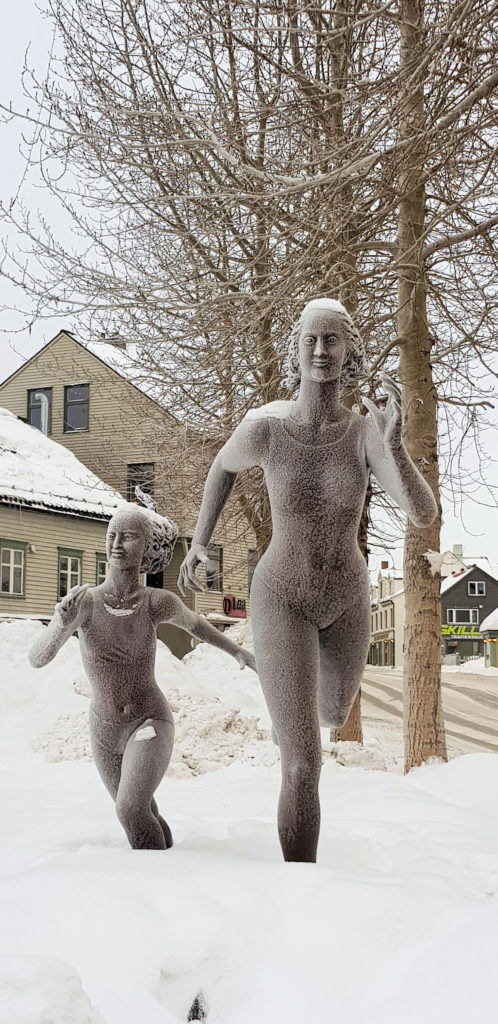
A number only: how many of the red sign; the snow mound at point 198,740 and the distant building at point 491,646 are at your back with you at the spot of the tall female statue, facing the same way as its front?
3

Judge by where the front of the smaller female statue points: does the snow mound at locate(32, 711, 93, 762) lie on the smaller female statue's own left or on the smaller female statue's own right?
on the smaller female statue's own right

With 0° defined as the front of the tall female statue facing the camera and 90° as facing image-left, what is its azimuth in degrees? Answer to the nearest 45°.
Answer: approximately 0°

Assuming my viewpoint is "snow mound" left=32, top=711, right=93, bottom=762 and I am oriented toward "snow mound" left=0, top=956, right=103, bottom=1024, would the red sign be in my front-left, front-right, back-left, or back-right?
back-left

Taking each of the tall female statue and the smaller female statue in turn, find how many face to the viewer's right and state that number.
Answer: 0

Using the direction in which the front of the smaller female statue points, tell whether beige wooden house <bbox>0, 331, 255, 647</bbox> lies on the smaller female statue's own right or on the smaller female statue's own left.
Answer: on the smaller female statue's own right

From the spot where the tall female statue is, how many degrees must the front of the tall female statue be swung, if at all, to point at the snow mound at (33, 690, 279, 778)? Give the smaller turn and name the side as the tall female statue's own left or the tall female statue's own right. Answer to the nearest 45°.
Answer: approximately 180°

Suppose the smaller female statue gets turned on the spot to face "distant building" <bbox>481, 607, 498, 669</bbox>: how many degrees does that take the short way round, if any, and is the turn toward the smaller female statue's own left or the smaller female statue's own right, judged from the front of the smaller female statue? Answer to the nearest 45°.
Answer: approximately 180°

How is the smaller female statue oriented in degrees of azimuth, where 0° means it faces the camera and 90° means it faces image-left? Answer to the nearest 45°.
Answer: approximately 45°

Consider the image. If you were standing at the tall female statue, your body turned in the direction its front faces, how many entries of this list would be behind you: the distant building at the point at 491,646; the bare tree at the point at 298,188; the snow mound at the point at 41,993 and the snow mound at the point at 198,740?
3

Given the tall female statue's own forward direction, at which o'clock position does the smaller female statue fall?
The smaller female statue is roughly at 4 o'clock from the tall female statue.

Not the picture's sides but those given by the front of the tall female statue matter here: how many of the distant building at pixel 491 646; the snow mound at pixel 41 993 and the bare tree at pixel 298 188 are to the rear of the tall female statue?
2

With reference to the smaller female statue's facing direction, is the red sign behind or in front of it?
behind
